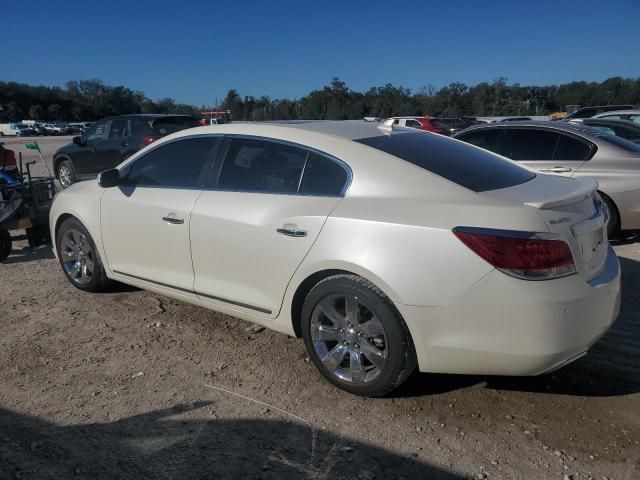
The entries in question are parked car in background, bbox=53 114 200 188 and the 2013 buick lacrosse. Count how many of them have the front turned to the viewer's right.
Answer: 0

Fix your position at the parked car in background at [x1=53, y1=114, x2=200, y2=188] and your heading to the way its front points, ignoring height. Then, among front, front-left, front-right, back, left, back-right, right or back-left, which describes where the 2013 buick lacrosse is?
back-left

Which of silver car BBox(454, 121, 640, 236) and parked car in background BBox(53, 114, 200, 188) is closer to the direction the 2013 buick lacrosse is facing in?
the parked car in background

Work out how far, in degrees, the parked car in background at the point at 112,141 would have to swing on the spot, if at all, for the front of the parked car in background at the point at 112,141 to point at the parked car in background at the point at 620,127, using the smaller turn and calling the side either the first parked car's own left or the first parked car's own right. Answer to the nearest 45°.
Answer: approximately 180°

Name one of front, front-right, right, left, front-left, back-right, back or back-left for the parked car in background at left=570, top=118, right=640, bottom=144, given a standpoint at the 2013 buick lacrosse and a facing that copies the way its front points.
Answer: right

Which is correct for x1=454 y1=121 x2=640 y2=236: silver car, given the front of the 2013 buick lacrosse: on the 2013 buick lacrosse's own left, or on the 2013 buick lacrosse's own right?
on the 2013 buick lacrosse's own right

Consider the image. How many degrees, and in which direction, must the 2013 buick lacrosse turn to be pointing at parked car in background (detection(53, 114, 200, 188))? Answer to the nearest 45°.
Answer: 0° — it already faces it

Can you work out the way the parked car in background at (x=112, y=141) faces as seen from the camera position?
facing away from the viewer and to the left of the viewer

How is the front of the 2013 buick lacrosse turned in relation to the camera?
facing away from the viewer and to the left of the viewer
